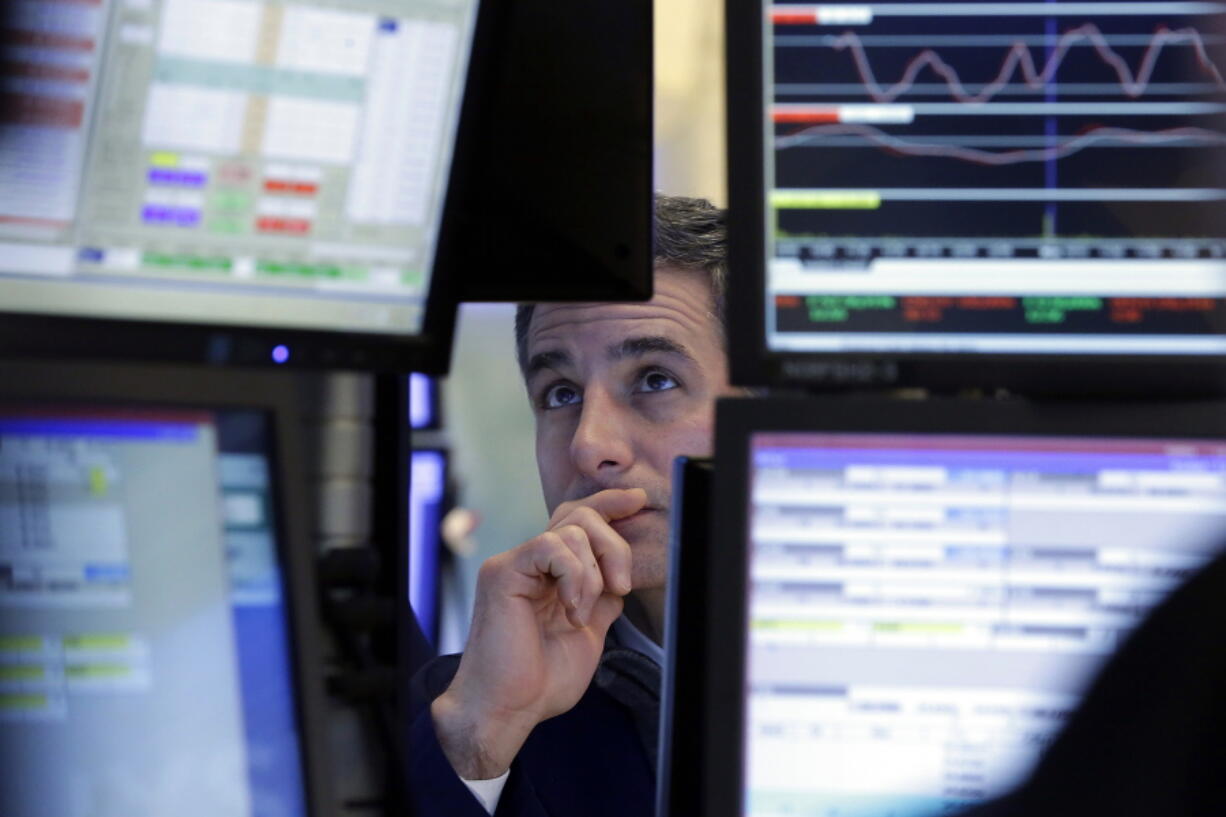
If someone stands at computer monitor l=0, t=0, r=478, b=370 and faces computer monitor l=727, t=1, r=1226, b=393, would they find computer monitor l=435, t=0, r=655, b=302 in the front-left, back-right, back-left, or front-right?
front-left

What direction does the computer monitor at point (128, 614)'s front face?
toward the camera

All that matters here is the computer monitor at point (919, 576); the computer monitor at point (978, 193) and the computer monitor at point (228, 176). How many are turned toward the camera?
3

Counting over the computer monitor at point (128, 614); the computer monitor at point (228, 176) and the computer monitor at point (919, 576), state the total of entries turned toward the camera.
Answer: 3

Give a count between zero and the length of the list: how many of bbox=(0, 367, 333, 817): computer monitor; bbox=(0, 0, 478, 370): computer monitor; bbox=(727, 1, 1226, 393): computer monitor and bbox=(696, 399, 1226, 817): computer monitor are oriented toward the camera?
4

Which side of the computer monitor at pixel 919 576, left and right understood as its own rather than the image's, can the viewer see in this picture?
front

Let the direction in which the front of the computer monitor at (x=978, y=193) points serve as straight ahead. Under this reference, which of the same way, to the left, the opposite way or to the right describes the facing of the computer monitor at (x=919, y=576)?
the same way

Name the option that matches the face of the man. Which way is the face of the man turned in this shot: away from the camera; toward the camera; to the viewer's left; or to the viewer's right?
toward the camera

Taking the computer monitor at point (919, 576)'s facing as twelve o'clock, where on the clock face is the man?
The man is roughly at 5 o'clock from the computer monitor.

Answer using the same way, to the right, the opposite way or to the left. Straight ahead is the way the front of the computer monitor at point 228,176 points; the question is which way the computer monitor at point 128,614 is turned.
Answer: the same way
